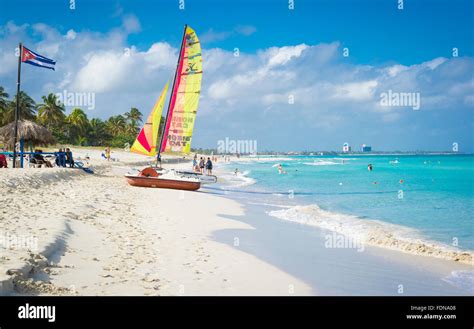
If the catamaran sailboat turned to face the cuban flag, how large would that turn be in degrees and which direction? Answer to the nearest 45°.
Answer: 0° — it already faces it

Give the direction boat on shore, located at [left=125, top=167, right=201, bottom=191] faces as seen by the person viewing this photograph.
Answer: facing to the left of the viewer

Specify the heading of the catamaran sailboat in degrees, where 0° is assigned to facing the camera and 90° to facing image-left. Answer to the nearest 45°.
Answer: approximately 90°

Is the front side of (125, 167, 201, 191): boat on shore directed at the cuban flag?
yes
